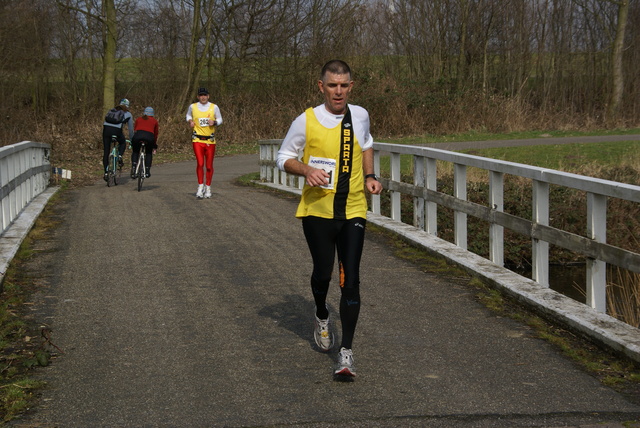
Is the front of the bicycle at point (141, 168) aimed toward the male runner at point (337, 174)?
no

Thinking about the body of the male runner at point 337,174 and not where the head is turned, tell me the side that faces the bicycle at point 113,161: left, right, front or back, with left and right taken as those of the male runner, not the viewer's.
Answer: back

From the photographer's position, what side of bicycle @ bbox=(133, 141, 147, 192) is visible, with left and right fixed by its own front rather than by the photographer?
back

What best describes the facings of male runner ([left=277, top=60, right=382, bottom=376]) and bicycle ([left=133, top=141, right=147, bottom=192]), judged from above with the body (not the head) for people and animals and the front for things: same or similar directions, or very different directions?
very different directions

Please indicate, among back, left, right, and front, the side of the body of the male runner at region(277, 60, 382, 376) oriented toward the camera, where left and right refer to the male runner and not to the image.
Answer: front

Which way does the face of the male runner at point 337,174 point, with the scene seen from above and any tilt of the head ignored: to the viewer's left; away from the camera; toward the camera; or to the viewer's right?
toward the camera

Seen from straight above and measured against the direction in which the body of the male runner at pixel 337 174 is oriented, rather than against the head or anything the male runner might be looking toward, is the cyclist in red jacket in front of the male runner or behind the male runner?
behind

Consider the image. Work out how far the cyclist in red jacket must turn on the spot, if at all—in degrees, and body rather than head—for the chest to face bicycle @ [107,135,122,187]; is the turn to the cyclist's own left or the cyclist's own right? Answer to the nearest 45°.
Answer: approximately 45° to the cyclist's own left

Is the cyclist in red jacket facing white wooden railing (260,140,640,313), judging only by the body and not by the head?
no

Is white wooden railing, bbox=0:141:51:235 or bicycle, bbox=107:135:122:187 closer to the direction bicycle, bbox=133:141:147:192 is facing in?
the bicycle

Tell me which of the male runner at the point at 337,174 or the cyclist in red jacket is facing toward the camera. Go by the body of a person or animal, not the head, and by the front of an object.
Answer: the male runner

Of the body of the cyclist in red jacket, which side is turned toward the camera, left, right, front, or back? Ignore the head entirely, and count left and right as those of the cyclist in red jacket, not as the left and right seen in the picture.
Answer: back

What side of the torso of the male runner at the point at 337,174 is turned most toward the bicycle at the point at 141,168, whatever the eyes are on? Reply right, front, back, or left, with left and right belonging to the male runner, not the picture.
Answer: back

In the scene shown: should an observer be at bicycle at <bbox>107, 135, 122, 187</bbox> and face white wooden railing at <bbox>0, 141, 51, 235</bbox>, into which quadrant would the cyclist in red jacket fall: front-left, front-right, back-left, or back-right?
front-left

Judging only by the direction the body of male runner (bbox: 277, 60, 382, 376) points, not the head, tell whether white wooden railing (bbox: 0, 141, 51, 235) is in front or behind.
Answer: behind

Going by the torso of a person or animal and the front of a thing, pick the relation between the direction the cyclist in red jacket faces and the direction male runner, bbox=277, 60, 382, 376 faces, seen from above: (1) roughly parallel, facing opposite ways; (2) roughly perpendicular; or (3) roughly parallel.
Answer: roughly parallel, facing opposite ways

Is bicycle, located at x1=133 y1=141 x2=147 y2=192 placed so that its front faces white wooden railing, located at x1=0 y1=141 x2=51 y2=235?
no
